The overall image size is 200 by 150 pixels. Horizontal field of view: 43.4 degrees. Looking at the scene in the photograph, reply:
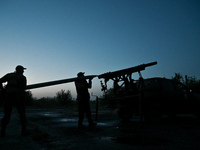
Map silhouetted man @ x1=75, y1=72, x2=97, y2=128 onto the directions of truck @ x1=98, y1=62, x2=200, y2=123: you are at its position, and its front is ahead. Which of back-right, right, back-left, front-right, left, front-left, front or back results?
back

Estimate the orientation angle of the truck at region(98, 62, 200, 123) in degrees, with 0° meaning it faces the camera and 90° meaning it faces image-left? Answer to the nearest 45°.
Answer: approximately 225°

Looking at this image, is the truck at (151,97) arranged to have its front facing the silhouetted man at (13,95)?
no
